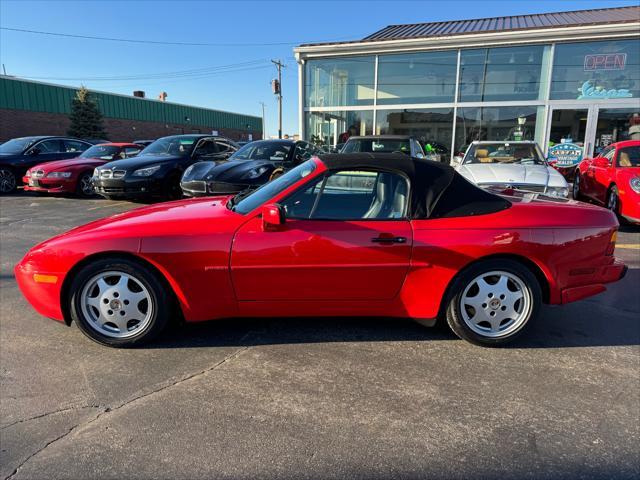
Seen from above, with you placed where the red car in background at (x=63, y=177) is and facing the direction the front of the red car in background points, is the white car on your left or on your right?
on your left

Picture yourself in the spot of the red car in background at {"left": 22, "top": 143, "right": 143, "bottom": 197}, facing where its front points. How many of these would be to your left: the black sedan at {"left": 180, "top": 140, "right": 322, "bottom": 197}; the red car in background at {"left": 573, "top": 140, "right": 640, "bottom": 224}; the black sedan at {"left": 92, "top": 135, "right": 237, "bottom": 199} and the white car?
4

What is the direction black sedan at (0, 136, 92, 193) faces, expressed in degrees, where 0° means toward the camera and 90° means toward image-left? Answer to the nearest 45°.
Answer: approximately 45°

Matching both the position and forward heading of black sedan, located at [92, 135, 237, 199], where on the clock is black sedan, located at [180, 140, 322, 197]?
black sedan, located at [180, 140, 322, 197] is roughly at 9 o'clock from black sedan, located at [92, 135, 237, 199].

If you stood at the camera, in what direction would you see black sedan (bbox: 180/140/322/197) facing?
facing the viewer and to the left of the viewer

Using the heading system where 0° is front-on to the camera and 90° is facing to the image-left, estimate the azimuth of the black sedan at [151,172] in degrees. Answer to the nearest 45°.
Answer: approximately 45°

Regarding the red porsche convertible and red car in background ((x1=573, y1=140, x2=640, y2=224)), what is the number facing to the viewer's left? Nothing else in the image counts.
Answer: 1

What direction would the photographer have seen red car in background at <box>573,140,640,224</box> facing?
facing the viewer and to the right of the viewer

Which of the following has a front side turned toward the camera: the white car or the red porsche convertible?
the white car

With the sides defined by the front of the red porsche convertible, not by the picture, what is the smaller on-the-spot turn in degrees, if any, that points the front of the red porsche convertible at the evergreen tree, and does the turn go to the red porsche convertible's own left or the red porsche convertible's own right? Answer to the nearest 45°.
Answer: approximately 45° to the red porsche convertible's own right

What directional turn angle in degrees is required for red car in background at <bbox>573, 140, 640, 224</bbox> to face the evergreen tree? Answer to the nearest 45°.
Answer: approximately 135° to its right

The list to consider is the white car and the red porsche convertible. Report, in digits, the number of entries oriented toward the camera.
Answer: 1

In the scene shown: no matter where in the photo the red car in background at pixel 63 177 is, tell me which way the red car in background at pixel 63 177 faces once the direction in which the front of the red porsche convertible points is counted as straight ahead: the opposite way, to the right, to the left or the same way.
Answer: to the left

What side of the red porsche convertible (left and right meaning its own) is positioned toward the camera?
left

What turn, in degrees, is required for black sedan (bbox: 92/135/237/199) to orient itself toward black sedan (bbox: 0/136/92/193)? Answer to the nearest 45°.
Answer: approximately 90° to its right

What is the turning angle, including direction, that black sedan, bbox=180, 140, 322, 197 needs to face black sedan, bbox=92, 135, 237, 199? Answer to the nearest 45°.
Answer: approximately 90° to its right

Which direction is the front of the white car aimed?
toward the camera

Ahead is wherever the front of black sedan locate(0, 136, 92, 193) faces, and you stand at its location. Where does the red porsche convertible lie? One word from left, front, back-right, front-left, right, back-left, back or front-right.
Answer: front-left

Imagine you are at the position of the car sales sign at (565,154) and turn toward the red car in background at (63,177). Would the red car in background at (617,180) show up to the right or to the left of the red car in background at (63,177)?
left
